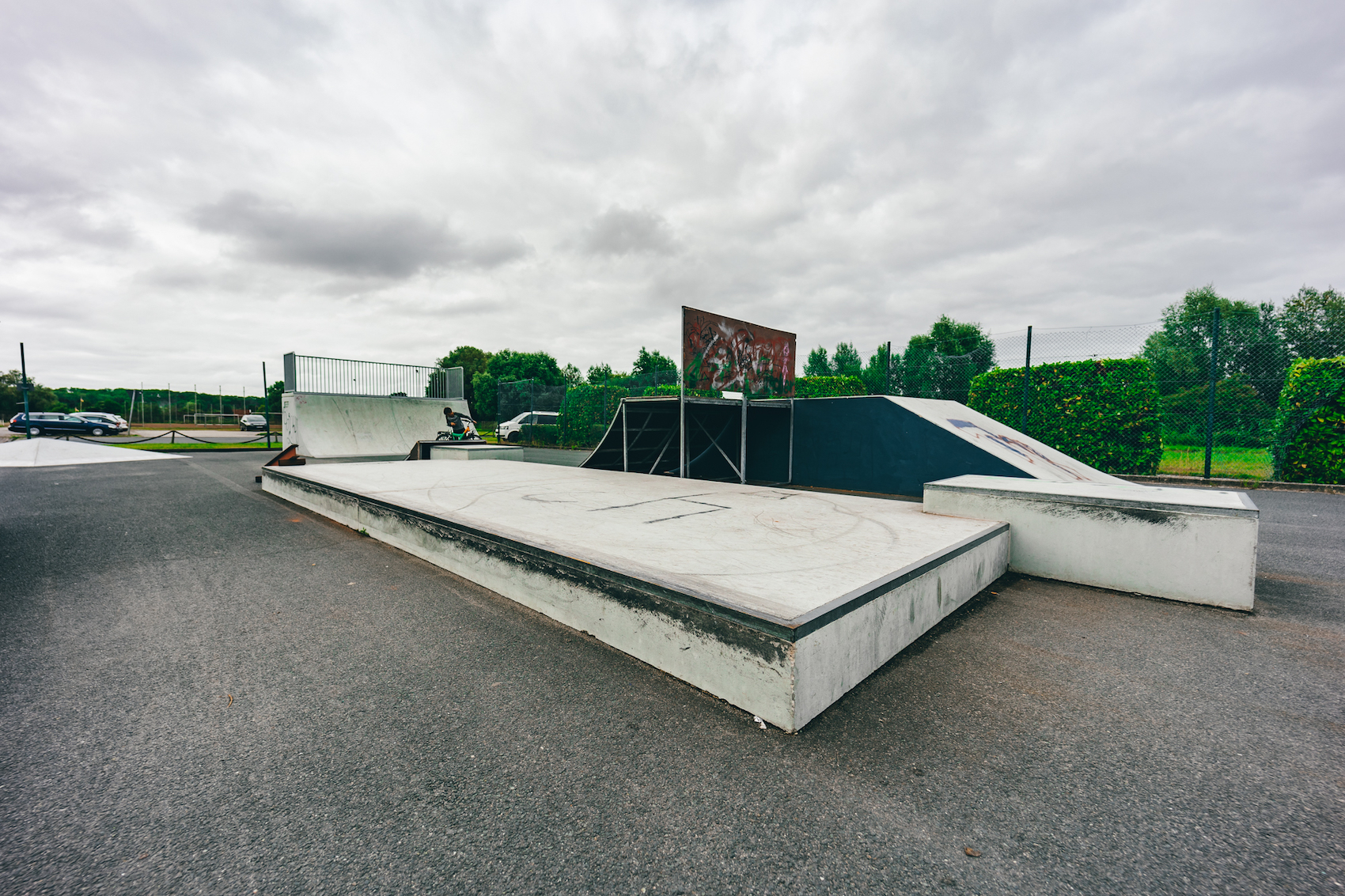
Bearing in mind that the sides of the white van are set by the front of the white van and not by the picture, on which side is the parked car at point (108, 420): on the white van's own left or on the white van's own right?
on the white van's own right

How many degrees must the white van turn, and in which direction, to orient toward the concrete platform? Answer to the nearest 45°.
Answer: approximately 45° to its left

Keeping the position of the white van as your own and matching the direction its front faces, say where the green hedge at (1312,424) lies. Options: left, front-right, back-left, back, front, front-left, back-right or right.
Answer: left

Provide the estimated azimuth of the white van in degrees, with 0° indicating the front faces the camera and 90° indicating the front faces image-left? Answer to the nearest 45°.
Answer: approximately 45°
